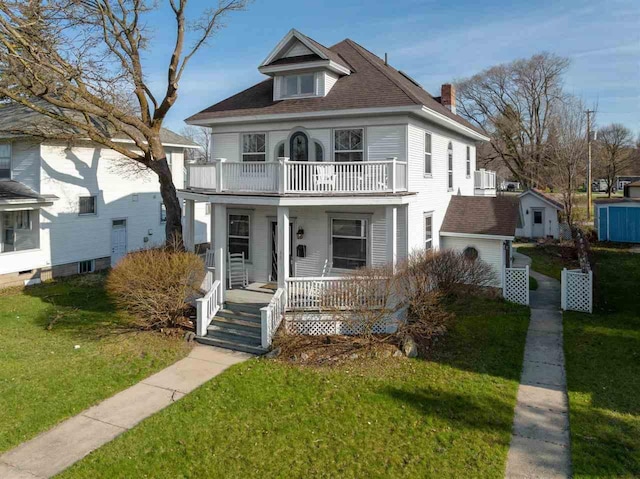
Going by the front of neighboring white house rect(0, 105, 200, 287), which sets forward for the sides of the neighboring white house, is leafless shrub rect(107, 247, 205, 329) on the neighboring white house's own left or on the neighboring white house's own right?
on the neighboring white house's own left

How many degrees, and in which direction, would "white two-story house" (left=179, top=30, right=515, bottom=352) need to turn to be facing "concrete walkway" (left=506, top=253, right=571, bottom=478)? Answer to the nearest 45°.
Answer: approximately 90° to its left

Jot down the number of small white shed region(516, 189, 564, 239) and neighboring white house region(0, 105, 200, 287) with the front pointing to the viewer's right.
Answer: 0

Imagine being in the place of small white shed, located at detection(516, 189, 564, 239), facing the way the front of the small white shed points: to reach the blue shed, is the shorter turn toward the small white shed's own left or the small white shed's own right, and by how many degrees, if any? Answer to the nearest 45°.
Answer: approximately 90° to the small white shed's own left

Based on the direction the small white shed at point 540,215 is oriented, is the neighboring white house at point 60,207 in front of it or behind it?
in front

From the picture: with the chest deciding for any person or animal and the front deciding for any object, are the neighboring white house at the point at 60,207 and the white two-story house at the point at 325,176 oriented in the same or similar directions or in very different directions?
same or similar directions

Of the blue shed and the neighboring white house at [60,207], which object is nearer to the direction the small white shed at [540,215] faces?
the neighboring white house

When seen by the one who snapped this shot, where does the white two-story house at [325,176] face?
facing the viewer and to the left of the viewer

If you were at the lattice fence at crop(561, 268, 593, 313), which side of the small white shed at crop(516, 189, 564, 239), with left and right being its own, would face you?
front

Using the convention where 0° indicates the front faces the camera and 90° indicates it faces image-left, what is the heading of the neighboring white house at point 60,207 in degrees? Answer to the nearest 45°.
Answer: approximately 45°

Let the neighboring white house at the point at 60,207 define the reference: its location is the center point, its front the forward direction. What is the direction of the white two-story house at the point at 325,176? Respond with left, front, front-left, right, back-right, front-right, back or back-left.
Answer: left

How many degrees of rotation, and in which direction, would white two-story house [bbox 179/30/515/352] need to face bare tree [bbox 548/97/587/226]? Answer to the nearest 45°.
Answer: approximately 180°

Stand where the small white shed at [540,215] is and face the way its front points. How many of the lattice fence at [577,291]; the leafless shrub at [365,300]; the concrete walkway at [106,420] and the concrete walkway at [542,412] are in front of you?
4

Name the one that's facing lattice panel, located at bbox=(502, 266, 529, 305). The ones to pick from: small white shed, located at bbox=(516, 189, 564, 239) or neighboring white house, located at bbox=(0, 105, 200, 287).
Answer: small white shed, located at bbox=(516, 189, 564, 239)

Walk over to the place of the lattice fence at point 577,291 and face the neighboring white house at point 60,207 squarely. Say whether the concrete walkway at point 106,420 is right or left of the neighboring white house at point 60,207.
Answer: left

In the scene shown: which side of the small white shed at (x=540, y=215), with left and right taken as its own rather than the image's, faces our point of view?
front

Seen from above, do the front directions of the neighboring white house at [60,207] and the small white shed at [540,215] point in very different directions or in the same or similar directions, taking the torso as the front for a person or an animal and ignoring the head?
same or similar directions

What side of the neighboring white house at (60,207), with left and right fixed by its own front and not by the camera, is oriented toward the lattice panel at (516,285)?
left

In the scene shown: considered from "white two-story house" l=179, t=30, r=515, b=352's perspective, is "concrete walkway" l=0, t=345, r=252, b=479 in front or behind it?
in front
